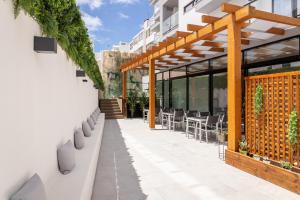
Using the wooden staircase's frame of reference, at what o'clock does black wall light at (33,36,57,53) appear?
The black wall light is roughly at 12 o'clock from the wooden staircase.

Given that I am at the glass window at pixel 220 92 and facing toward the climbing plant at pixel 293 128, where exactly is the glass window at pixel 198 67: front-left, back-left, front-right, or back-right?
back-right

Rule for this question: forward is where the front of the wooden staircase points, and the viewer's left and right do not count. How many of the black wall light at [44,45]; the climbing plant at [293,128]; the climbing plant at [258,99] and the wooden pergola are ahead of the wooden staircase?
4

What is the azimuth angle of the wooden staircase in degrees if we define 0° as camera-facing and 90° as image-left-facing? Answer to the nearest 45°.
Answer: approximately 0°

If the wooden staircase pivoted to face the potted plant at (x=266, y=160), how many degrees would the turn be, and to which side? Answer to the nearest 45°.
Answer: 0° — it already faces it

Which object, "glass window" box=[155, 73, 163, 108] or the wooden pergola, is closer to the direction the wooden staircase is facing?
the wooden pergola

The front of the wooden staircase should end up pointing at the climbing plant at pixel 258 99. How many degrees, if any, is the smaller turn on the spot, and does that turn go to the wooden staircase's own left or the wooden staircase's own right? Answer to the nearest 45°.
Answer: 0° — it already faces it
